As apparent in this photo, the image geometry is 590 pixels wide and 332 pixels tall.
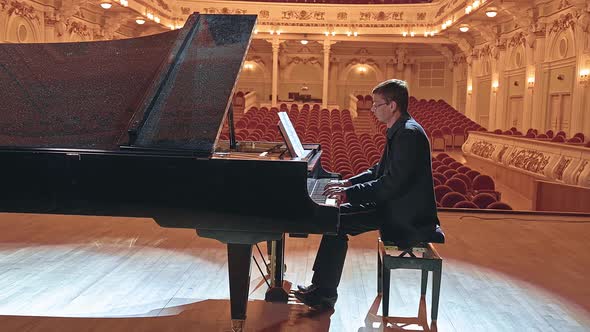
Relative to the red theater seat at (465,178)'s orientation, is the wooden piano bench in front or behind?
in front

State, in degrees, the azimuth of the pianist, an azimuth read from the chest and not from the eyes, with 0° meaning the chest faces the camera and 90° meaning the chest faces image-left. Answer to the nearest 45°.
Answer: approximately 90°

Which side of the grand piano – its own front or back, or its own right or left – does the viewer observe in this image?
right

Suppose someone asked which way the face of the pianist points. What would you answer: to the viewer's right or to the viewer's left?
to the viewer's left

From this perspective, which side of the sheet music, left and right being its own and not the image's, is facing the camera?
right

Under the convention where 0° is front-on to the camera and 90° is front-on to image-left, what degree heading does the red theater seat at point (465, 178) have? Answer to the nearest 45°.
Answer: approximately 45°

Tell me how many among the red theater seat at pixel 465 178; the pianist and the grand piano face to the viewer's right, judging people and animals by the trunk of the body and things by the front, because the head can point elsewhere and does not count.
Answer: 1

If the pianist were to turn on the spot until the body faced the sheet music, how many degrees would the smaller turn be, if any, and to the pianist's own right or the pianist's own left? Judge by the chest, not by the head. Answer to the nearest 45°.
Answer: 0° — they already face it

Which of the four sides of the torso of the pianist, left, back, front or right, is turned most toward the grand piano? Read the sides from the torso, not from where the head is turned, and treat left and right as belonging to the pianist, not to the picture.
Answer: front

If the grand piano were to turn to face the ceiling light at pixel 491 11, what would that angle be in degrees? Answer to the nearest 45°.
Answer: approximately 45° to its left

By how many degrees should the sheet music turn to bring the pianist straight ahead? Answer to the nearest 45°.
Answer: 0° — it already faces them
